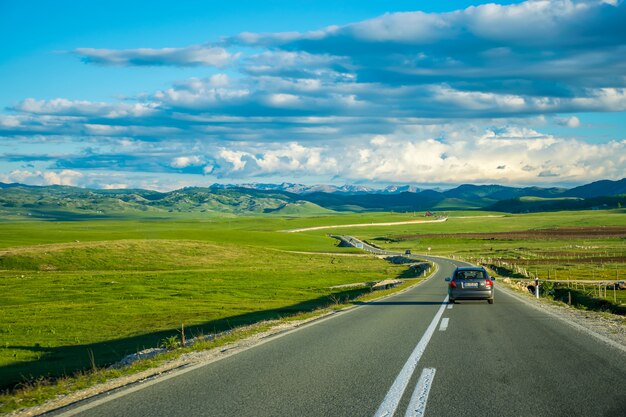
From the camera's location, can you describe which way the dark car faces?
facing away from the viewer
